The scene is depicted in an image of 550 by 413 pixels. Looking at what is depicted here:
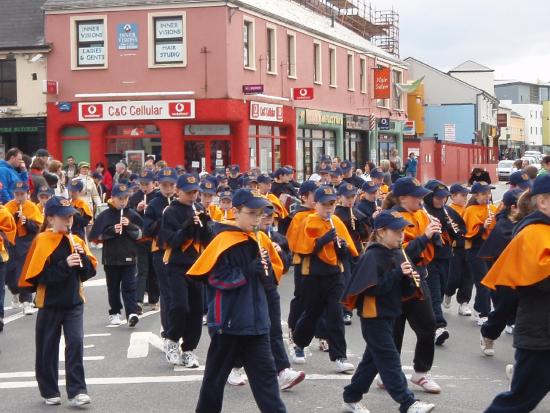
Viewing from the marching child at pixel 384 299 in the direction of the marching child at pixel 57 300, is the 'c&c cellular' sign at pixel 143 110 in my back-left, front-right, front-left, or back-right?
front-right

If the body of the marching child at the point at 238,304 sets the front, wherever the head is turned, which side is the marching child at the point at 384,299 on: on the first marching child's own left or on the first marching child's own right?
on the first marching child's own left

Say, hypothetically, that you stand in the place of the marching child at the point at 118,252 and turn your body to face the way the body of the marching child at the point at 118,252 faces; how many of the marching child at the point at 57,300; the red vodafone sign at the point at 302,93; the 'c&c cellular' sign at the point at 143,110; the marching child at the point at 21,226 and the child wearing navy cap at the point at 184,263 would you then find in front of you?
2

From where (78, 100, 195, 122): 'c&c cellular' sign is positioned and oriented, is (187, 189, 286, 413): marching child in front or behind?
in front

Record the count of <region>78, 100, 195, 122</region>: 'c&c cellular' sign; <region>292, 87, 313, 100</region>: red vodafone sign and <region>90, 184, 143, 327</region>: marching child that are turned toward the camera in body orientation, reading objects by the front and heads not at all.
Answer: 3

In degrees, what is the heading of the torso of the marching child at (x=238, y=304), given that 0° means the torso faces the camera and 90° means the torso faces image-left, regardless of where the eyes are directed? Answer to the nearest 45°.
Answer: approximately 315°

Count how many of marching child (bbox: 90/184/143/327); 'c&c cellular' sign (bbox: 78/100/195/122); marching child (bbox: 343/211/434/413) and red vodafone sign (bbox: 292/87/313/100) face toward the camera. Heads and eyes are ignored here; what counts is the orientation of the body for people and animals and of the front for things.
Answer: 3

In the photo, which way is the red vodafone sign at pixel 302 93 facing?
toward the camera

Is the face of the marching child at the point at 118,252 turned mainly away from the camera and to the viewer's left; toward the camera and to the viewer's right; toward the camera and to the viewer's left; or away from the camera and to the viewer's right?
toward the camera and to the viewer's right

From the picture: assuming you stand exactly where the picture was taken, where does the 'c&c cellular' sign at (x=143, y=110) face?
facing the viewer

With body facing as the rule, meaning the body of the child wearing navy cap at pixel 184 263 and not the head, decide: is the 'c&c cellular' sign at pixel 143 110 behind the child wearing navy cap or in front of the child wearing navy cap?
behind
